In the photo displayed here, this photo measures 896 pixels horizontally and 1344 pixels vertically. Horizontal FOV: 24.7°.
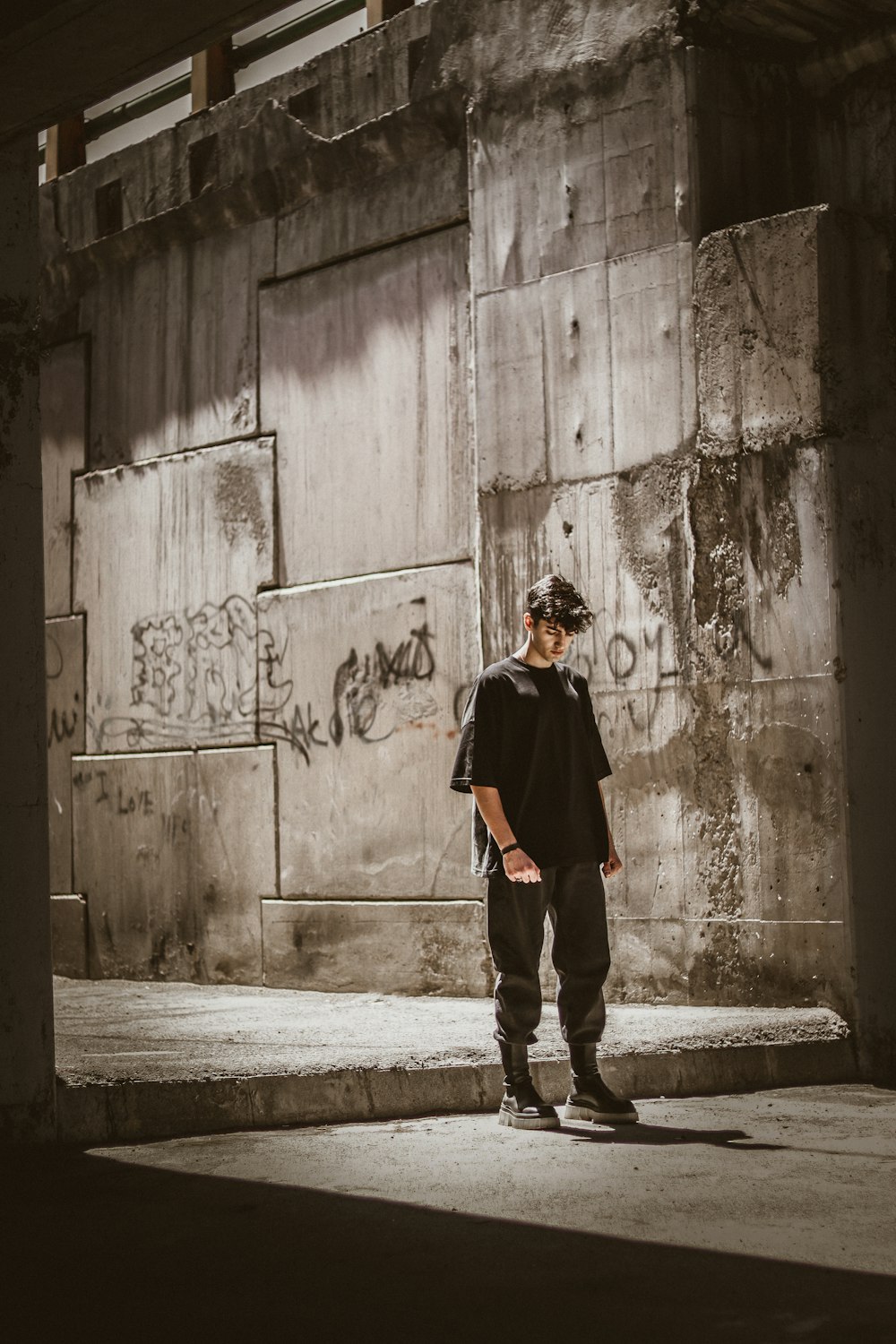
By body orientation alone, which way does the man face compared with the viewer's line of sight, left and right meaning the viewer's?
facing the viewer and to the right of the viewer

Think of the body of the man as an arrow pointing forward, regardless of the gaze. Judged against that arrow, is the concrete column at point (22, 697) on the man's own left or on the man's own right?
on the man's own right
